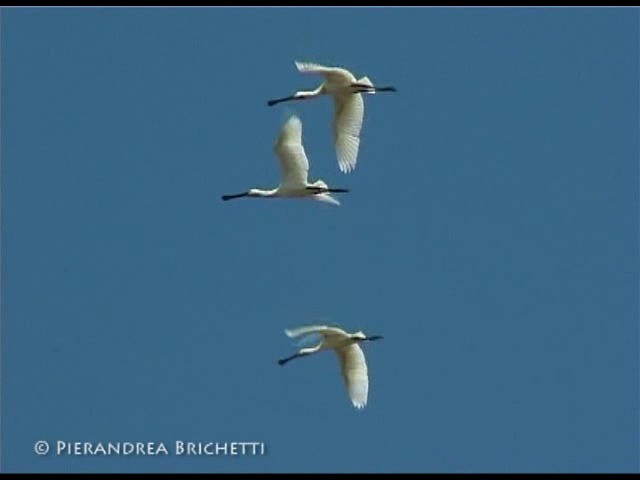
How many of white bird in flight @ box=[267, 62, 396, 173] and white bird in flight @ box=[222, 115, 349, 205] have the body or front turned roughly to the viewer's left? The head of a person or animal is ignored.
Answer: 2

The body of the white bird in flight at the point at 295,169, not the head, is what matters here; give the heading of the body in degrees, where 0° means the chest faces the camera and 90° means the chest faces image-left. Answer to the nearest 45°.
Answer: approximately 90°

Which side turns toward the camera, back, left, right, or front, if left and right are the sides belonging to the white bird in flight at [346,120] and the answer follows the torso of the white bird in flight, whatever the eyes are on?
left

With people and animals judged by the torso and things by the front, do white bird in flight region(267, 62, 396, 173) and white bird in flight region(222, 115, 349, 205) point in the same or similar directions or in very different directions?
same or similar directions
